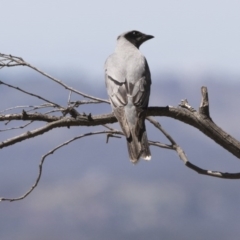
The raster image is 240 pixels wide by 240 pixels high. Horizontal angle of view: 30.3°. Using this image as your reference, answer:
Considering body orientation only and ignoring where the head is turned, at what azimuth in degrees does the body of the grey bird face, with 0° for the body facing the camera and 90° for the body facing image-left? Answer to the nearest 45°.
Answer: approximately 180°
